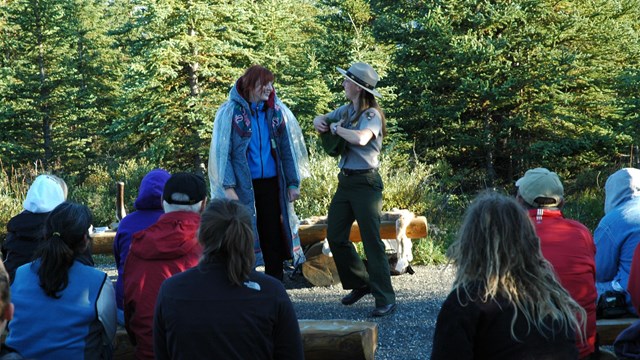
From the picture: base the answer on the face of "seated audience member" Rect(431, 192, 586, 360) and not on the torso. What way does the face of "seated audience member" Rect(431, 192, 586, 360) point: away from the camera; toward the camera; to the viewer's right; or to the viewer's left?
away from the camera

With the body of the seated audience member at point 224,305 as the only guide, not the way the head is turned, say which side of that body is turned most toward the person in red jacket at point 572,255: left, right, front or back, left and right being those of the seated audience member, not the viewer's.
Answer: right

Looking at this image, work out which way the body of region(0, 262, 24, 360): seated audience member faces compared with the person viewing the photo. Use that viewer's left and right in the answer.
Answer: facing away from the viewer

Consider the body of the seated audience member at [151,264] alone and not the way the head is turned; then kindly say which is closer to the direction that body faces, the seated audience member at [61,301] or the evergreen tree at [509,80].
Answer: the evergreen tree

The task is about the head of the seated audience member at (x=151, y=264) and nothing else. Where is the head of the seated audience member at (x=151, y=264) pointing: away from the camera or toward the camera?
away from the camera

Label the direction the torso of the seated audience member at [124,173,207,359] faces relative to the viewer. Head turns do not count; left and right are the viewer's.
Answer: facing away from the viewer and to the right of the viewer

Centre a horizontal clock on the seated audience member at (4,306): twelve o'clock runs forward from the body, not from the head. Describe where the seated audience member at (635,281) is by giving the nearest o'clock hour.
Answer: the seated audience member at (635,281) is roughly at 3 o'clock from the seated audience member at (4,306).

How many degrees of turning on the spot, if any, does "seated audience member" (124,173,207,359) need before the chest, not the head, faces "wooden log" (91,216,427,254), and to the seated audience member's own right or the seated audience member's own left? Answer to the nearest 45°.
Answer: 0° — they already face it

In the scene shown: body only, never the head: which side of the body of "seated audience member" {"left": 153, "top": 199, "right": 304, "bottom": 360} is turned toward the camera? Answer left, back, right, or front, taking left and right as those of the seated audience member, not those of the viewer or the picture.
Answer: back

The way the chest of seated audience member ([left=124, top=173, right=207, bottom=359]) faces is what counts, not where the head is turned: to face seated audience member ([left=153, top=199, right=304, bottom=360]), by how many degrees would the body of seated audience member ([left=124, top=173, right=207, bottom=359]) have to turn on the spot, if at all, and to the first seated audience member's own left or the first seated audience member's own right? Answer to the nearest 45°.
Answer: approximately 135° to the first seated audience member's own right

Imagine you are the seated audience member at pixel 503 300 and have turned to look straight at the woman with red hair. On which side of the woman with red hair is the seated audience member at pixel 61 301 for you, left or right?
left

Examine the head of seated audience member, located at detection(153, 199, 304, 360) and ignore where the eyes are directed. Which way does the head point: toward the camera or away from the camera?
away from the camera

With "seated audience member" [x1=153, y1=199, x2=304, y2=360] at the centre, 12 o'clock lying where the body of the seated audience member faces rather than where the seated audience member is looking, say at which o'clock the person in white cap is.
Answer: The person in white cap is roughly at 11 o'clock from the seated audience member.

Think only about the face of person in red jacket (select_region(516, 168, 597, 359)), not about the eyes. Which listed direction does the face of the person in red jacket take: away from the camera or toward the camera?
away from the camera

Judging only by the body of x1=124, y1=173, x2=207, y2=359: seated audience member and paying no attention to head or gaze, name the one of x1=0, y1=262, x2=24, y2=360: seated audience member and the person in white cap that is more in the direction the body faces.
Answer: the person in white cap

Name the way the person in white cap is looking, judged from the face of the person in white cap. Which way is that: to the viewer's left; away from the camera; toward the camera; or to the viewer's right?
away from the camera

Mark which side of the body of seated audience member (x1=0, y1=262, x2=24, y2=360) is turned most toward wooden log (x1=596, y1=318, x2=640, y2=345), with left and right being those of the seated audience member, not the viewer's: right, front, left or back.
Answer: right

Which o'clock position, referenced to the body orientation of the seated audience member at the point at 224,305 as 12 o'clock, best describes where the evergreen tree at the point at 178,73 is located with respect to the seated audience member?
The evergreen tree is roughly at 12 o'clock from the seated audience member.

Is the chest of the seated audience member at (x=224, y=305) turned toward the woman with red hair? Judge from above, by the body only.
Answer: yes

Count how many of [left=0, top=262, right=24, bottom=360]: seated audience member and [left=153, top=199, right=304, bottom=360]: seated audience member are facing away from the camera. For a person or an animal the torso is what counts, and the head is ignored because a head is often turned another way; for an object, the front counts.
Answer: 2
